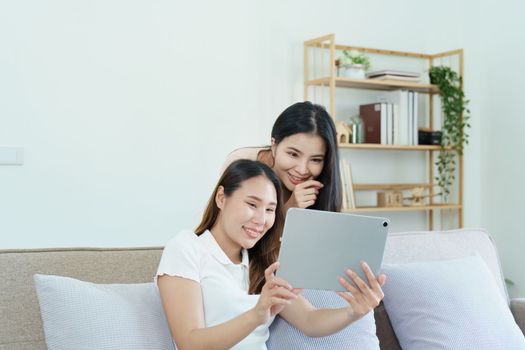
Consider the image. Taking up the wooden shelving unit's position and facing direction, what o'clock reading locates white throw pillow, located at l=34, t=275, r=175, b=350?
The white throw pillow is roughly at 2 o'clock from the wooden shelving unit.

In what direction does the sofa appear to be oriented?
toward the camera

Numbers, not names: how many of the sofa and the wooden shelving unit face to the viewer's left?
0

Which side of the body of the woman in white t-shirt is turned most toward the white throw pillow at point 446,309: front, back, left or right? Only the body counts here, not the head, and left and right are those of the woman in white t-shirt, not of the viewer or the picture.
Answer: left

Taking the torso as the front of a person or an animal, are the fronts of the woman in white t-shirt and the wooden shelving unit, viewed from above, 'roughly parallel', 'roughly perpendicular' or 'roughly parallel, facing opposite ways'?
roughly parallel

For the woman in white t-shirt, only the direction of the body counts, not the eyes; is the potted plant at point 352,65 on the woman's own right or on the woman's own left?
on the woman's own left

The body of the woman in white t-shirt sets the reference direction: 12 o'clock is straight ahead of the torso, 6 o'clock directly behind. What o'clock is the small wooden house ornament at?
The small wooden house ornament is roughly at 8 o'clock from the woman in white t-shirt.

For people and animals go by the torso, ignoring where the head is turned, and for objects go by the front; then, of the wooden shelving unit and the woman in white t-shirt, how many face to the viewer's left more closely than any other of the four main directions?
0

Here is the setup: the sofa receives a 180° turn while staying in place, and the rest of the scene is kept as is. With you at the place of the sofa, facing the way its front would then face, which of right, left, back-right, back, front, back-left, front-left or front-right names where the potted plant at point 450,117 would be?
front-right

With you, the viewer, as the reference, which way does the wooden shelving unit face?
facing the viewer and to the right of the viewer

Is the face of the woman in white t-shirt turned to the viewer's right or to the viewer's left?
to the viewer's right

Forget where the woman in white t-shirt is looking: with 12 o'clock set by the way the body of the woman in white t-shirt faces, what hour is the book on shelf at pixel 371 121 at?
The book on shelf is roughly at 8 o'clock from the woman in white t-shirt.

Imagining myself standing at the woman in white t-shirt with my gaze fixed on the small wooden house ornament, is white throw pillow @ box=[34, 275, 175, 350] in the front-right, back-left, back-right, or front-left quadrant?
back-left
